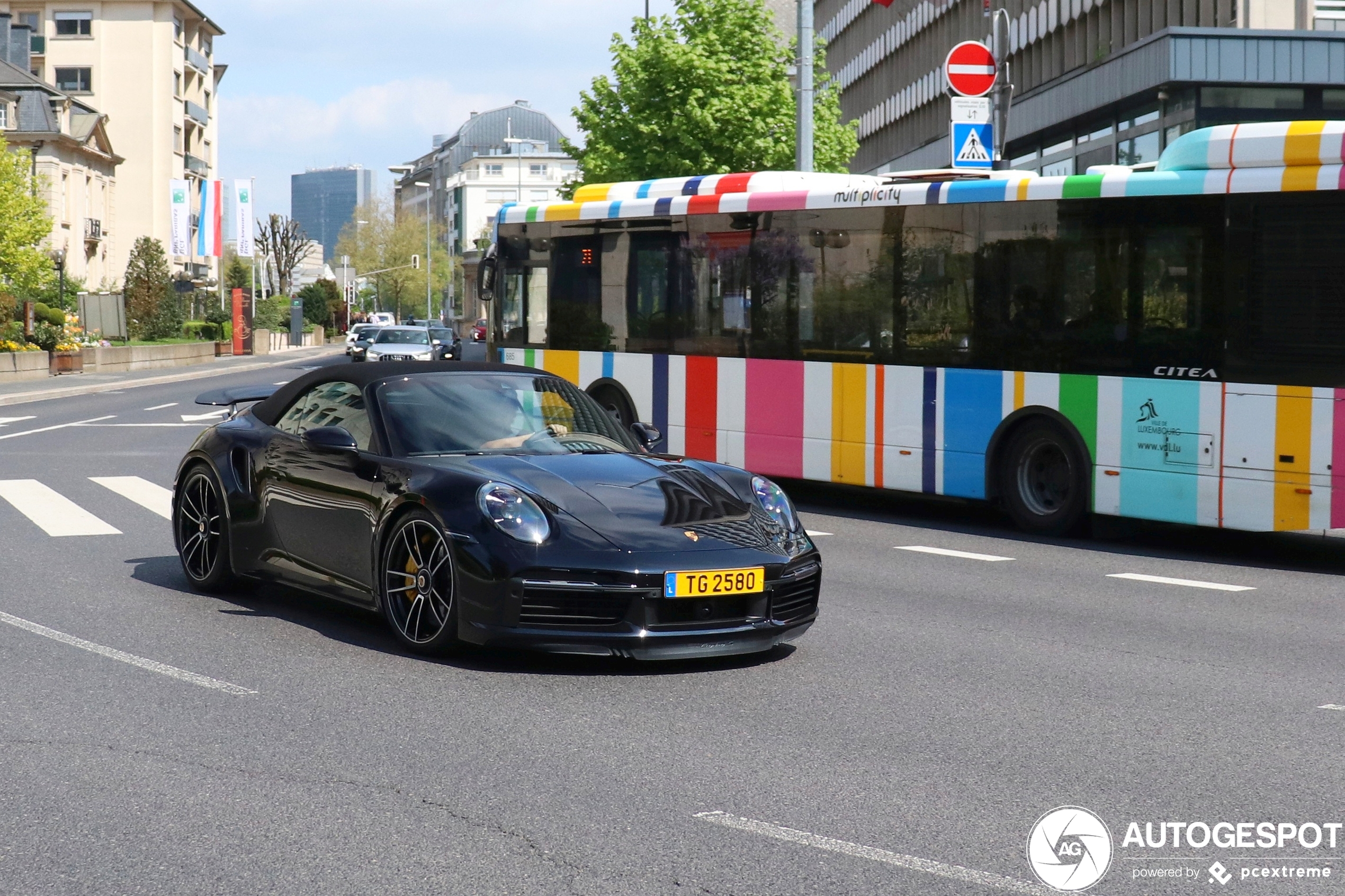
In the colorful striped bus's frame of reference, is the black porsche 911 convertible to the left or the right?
on its left

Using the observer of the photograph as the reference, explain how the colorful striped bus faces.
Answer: facing away from the viewer and to the left of the viewer

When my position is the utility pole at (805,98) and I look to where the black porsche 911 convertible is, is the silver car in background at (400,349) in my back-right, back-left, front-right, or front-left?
back-right

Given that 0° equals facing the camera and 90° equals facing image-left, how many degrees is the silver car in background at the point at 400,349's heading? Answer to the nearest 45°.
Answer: approximately 0°

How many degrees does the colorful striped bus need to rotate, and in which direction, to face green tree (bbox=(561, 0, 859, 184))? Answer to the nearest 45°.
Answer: approximately 45° to its right
